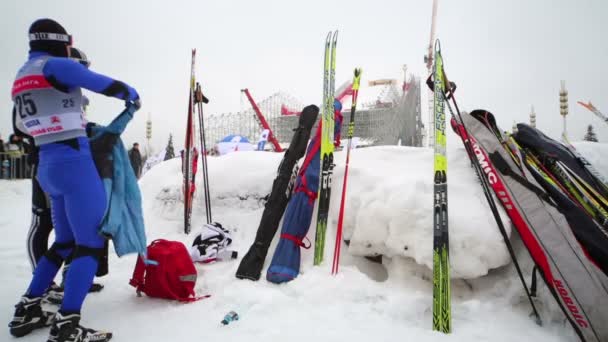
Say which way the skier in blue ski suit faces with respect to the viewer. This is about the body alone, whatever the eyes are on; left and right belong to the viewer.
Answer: facing away from the viewer and to the right of the viewer

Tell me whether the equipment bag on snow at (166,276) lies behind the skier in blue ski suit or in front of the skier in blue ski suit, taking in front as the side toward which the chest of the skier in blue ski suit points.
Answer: in front

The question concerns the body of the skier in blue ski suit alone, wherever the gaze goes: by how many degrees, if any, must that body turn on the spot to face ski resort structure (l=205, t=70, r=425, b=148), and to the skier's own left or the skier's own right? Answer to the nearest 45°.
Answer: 0° — they already face it
